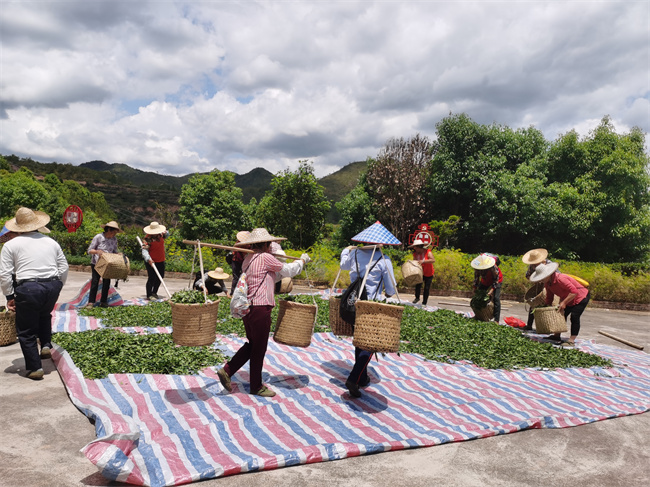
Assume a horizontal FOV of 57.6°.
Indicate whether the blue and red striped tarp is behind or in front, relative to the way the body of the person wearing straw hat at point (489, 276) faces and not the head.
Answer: in front

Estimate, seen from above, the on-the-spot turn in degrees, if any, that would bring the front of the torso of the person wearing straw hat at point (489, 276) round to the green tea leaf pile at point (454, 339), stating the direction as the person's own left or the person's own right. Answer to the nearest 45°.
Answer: approximately 45° to the person's own left

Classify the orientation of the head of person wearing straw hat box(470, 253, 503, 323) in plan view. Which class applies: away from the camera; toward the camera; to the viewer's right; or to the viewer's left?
toward the camera

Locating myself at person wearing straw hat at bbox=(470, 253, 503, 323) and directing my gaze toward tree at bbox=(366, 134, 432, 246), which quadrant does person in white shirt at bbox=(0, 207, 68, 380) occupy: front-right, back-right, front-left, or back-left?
back-left

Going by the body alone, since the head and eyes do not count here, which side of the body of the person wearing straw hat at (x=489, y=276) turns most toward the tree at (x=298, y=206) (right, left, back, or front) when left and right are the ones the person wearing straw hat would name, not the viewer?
right

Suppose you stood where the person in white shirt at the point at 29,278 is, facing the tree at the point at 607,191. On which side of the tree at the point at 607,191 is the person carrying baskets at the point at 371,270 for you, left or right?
right

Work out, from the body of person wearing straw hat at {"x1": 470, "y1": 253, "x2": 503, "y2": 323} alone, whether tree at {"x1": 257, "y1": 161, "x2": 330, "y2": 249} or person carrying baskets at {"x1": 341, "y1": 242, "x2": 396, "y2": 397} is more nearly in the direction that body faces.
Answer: the person carrying baskets

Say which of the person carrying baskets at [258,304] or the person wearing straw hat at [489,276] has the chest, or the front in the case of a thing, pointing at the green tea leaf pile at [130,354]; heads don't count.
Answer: the person wearing straw hat

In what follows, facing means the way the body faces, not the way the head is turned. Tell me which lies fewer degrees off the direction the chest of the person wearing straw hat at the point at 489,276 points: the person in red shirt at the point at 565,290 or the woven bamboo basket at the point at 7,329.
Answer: the woven bamboo basket

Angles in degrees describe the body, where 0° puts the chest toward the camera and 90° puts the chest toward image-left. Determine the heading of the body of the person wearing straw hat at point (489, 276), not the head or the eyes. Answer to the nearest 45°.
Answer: approximately 45°

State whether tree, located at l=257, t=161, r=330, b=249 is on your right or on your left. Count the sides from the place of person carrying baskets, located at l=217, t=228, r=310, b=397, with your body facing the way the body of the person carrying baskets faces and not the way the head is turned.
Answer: on your left

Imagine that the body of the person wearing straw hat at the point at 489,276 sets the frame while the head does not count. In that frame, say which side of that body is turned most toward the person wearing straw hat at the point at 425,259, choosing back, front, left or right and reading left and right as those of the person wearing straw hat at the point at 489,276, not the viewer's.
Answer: right

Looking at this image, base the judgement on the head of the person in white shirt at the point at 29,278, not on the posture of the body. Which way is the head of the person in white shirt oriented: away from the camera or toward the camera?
away from the camera

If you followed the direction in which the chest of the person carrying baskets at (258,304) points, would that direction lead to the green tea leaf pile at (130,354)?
no
